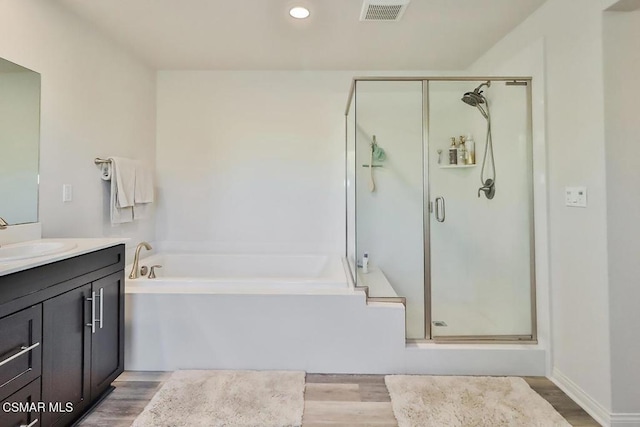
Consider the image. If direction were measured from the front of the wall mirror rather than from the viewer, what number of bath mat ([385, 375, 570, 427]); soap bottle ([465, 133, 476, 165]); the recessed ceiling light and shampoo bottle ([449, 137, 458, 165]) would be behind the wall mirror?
0

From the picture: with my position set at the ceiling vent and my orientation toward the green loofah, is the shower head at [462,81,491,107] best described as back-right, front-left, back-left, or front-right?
front-right

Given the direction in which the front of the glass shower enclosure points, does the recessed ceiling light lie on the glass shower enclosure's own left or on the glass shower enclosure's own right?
on the glass shower enclosure's own right

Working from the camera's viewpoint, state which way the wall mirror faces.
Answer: facing the viewer and to the right of the viewer

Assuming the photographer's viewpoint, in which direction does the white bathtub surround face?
facing the viewer

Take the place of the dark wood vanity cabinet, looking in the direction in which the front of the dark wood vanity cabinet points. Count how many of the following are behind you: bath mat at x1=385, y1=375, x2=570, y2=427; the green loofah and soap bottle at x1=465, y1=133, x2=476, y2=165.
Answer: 0

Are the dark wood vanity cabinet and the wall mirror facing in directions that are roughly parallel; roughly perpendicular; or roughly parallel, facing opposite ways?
roughly parallel

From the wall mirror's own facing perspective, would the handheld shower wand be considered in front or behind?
in front

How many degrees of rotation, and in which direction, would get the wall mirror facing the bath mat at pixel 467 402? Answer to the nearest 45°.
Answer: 0° — it already faces it

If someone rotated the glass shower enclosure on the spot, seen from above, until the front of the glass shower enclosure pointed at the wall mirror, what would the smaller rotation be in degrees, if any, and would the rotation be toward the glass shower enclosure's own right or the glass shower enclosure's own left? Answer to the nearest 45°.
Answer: approximately 45° to the glass shower enclosure's own right

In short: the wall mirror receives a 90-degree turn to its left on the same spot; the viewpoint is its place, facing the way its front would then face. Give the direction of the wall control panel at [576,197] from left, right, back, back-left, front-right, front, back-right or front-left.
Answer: right

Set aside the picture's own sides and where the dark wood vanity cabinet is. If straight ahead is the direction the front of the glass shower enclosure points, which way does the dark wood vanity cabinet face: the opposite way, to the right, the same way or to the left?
to the left

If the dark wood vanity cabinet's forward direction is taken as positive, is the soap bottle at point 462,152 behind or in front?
in front

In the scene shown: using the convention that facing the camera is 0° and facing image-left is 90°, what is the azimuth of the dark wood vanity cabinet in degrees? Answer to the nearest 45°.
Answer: approximately 315°

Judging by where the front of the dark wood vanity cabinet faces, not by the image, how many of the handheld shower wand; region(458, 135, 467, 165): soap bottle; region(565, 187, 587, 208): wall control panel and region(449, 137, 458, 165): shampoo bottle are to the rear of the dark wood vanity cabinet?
0

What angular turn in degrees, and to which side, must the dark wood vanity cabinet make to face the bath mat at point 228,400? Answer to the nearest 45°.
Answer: approximately 45° to its left
